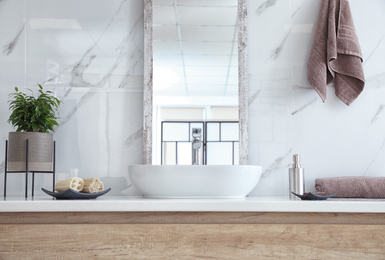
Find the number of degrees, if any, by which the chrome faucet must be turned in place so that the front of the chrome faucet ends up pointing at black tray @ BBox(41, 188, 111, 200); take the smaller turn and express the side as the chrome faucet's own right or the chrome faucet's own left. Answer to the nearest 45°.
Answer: approximately 45° to the chrome faucet's own right

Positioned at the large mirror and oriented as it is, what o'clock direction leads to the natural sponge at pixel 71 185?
The natural sponge is roughly at 2 o'clock from the large mirror.

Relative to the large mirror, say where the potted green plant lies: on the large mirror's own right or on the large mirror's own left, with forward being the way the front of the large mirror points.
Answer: on the large mirror's own right

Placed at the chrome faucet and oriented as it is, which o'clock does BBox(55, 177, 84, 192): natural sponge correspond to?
The natural sponge is roughly at 2 o'clock from the chrome faucet.

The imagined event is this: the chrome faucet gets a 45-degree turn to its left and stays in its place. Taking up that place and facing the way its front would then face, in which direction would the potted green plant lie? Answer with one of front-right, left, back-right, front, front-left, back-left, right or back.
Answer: back-right
